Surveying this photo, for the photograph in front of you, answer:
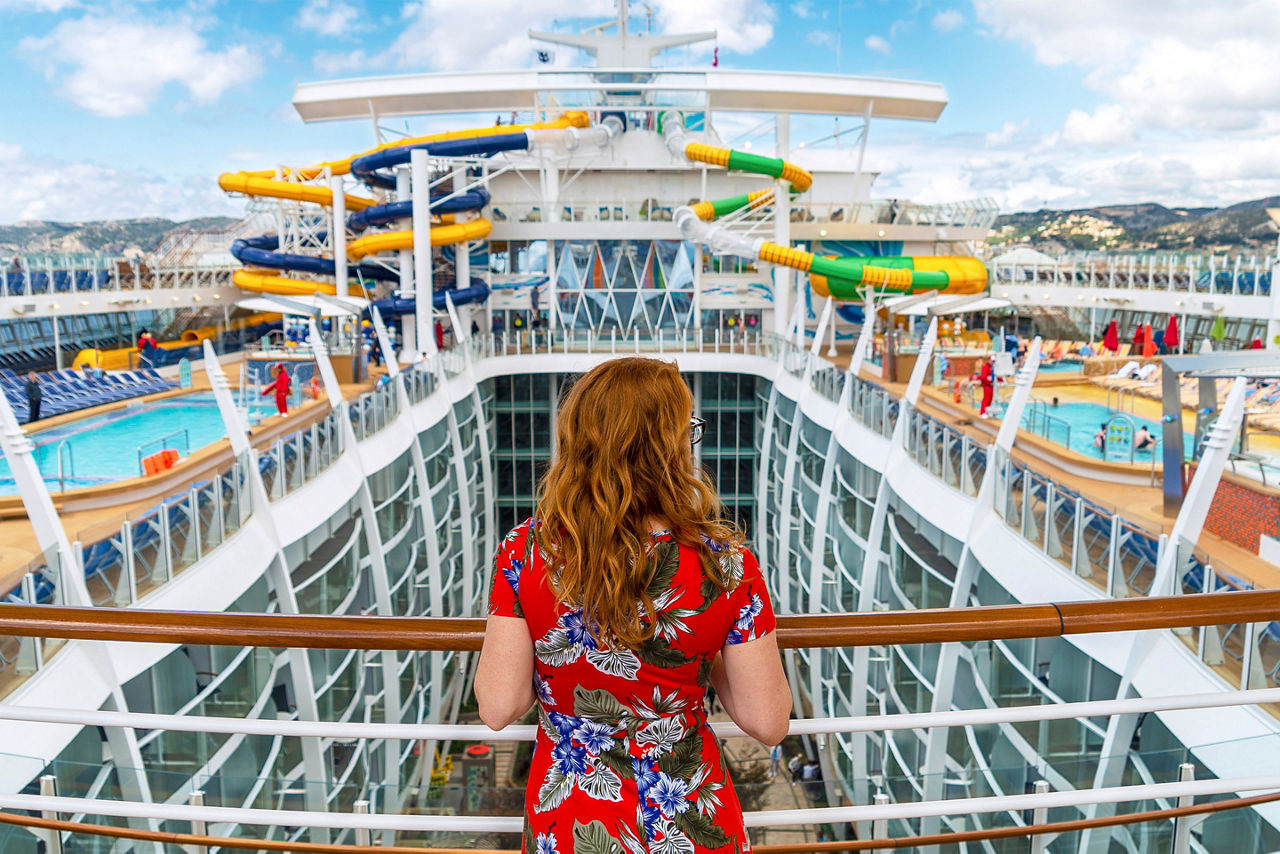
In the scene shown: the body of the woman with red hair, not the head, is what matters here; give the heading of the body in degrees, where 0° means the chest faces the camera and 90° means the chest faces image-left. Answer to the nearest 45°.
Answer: approximately 180°

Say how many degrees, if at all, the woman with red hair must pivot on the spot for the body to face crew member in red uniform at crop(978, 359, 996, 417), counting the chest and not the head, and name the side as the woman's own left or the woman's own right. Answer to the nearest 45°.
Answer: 0° — they already face them

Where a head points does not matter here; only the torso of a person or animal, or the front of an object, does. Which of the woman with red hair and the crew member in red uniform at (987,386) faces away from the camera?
the woman with red hair

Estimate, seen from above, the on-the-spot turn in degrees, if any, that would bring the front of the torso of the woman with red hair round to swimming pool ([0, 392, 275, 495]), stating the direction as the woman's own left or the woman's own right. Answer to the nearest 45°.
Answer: approximately 45° to the woman's own left

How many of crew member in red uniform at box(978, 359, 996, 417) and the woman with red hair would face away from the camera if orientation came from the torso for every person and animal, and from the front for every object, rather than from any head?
1

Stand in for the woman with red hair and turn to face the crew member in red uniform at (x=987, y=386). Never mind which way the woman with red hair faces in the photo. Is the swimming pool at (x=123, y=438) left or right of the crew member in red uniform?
left
